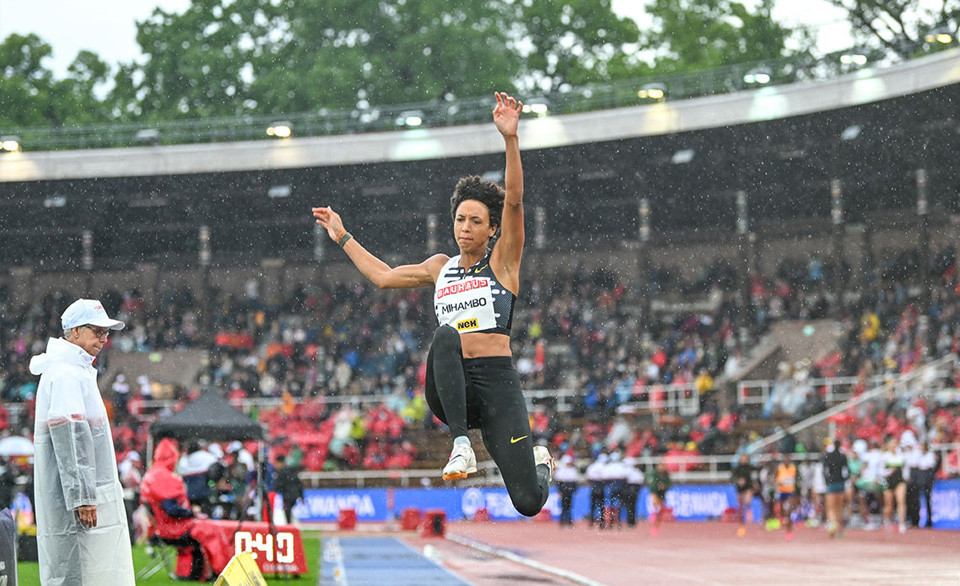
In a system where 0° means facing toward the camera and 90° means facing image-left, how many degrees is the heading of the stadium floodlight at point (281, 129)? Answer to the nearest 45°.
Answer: approximately 0°

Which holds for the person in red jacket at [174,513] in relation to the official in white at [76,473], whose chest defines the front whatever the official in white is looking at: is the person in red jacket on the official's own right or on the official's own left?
on the official's own left

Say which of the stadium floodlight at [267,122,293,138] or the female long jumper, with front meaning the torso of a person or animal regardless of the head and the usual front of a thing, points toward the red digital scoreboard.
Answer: the stadium floodlight

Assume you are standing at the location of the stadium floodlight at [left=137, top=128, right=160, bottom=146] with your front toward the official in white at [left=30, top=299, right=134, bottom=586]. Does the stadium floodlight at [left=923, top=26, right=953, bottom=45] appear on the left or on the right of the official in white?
left

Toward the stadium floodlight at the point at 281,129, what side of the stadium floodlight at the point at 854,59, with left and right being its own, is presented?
right

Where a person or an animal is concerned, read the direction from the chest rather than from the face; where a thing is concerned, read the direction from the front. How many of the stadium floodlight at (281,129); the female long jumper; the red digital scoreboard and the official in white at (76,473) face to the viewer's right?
1

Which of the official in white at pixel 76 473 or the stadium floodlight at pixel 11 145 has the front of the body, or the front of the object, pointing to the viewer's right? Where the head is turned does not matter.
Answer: the official in white

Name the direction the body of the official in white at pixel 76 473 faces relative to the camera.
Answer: to the viewer's right

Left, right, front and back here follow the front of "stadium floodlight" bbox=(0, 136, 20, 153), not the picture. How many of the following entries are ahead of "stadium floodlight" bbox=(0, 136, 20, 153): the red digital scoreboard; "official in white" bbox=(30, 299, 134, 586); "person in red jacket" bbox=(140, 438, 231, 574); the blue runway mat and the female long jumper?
5

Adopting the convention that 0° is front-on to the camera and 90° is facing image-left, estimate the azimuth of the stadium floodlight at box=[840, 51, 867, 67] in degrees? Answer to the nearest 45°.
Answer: approximately 0°

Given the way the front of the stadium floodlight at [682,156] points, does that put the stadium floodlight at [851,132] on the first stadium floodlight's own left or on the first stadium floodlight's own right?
on the first stadium floodlight's own left

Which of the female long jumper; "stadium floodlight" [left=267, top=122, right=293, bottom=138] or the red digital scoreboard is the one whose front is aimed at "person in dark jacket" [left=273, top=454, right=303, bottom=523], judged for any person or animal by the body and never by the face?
the stadium floodlight

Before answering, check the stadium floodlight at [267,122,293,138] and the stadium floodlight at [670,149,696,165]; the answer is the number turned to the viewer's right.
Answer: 0
